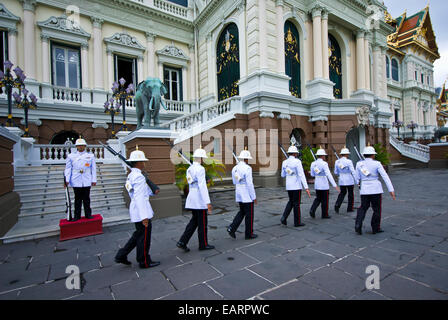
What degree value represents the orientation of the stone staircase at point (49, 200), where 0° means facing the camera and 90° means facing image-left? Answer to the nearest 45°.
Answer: approximately 0°

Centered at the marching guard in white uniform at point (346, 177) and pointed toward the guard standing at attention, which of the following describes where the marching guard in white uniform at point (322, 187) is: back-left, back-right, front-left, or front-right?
front-left

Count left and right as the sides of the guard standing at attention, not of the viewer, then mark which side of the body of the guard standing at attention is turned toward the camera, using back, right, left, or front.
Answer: front

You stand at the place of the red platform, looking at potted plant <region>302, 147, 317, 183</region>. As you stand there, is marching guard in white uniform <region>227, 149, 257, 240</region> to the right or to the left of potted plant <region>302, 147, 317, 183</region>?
right

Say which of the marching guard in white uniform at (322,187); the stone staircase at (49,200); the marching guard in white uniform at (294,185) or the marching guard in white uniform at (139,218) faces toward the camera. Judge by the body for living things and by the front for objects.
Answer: the stone staircase

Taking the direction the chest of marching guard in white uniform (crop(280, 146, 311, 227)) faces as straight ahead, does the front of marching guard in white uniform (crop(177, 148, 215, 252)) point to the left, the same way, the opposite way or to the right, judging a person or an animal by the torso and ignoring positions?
the same way
